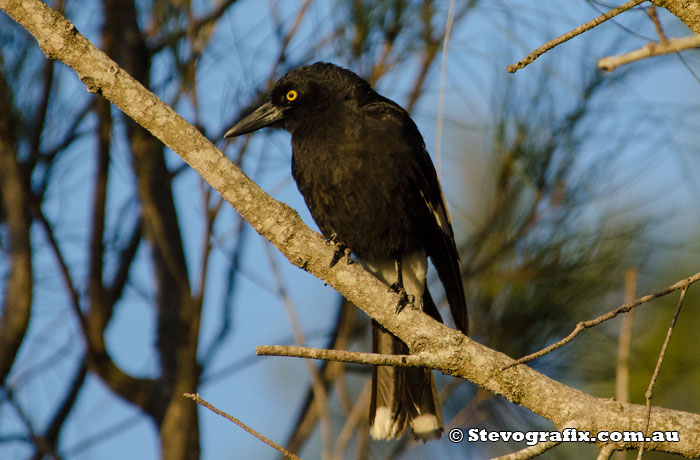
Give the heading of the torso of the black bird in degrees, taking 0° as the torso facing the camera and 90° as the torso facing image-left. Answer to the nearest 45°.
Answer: approximately 45°

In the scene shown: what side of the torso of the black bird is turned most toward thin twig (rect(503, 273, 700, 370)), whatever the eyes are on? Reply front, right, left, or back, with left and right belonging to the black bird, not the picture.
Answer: left

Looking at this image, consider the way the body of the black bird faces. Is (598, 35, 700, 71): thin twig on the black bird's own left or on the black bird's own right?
on the black bird's own left
